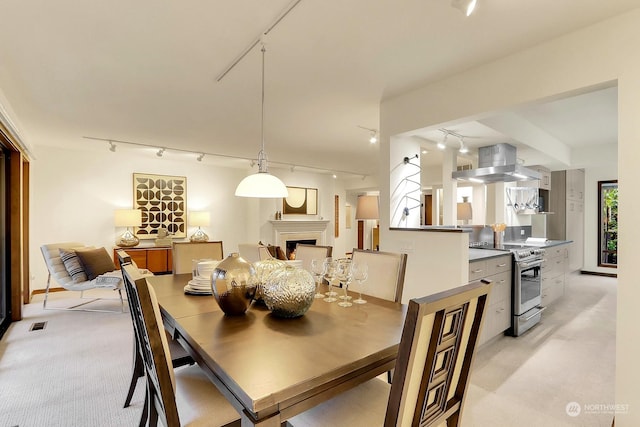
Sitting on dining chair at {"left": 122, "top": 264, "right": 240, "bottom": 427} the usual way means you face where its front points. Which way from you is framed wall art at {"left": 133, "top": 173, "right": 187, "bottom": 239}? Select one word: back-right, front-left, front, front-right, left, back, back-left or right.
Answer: front-left

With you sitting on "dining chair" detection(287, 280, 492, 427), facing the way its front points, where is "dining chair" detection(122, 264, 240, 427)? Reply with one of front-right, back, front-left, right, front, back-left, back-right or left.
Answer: front-left

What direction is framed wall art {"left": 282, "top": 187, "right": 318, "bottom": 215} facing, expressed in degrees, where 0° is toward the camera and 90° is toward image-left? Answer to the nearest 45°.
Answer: approximately 0°

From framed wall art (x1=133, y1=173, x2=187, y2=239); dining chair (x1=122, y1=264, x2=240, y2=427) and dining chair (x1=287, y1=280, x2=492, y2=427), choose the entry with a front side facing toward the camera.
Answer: the framed wall art

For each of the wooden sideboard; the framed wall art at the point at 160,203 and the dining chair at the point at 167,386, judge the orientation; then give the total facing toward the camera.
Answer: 2

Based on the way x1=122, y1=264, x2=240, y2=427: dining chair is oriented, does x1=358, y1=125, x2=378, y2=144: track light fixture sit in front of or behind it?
in front

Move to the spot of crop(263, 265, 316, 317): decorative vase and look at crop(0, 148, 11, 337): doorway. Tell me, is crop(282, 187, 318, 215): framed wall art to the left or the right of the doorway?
right

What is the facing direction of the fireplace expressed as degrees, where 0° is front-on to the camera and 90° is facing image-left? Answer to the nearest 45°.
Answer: approximately 0°

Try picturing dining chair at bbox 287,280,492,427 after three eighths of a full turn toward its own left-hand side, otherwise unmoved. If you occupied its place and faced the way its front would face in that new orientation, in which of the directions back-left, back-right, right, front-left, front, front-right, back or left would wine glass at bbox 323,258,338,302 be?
back-right

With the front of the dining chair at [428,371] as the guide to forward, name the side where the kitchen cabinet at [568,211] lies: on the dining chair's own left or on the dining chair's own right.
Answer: on the dining chair's own right

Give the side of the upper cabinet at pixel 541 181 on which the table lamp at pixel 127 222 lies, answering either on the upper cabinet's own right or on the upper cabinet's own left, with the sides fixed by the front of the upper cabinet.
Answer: on the upper cabinet's own right
